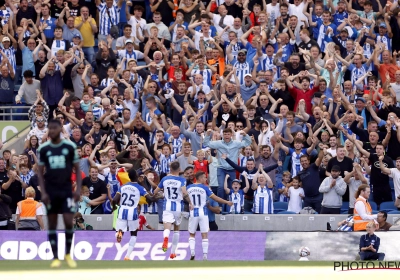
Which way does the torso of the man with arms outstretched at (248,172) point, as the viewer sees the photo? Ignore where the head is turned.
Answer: toward the camera

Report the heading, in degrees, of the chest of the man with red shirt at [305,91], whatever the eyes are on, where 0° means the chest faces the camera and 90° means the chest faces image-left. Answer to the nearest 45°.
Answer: approximately 0°

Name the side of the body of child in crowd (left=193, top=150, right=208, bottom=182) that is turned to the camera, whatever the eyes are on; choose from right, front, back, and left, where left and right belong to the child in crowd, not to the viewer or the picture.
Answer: front

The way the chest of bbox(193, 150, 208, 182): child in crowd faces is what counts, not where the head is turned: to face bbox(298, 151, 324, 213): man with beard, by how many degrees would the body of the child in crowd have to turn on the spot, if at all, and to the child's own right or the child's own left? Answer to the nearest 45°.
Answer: approximately 90° to the child's own left

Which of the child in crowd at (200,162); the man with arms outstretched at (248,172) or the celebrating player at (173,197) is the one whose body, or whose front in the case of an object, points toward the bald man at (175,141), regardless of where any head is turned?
the celebrating player

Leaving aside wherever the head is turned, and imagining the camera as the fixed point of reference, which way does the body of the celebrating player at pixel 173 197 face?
away from the camera

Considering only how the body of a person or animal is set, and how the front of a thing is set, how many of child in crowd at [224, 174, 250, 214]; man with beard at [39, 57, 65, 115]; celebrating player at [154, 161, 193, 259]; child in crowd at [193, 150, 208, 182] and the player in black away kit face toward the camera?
4

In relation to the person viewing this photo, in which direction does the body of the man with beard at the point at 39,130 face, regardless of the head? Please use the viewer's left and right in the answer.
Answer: facing the viewer

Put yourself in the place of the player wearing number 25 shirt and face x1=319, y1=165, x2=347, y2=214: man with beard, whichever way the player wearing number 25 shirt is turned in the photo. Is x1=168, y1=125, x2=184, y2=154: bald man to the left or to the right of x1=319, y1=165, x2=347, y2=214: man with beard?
left

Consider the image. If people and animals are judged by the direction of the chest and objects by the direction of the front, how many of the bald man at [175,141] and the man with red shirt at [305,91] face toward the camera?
2

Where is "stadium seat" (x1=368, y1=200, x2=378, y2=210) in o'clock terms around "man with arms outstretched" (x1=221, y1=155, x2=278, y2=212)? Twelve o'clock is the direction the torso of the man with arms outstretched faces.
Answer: The stadium seat is roughly at 9 o'clock from the man with arms outstretched.
